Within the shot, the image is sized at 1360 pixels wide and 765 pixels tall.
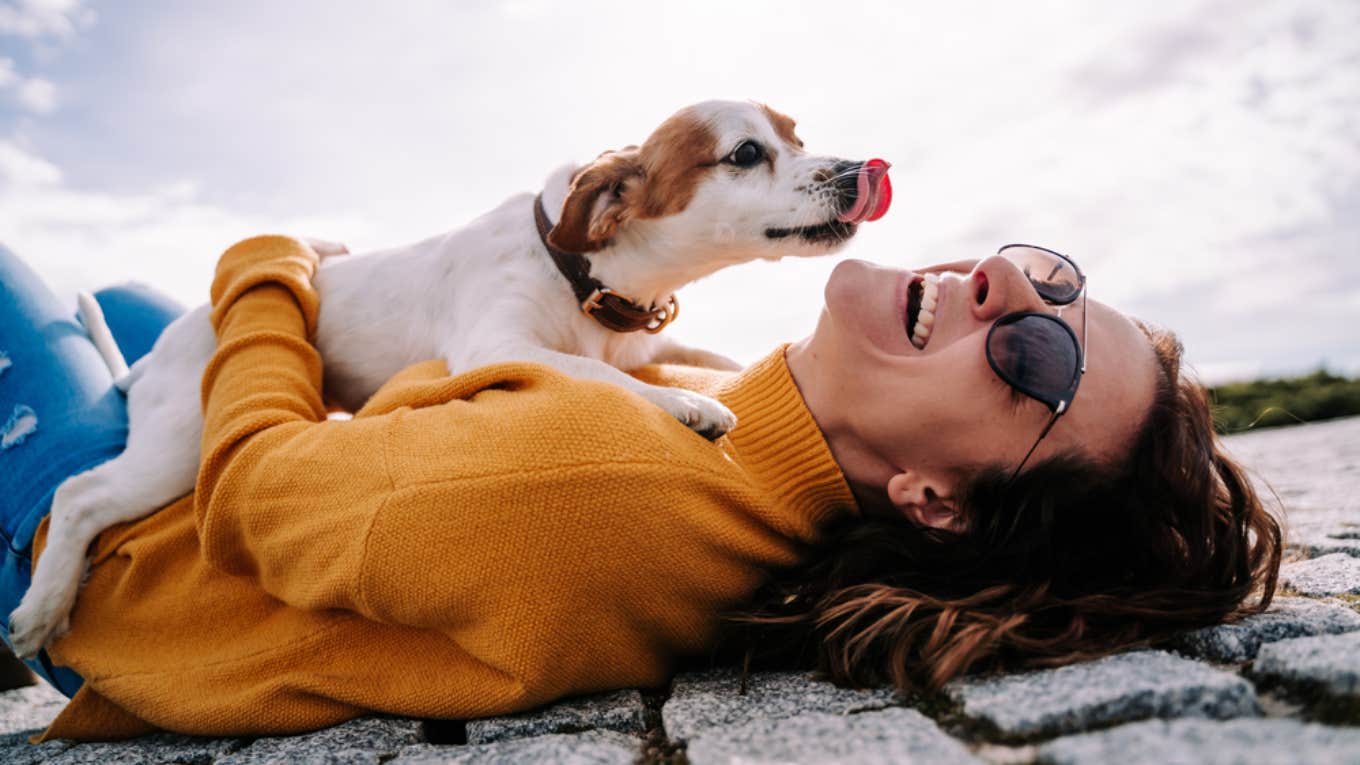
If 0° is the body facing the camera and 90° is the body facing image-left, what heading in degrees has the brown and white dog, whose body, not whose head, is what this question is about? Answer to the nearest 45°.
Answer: approximately 270°
